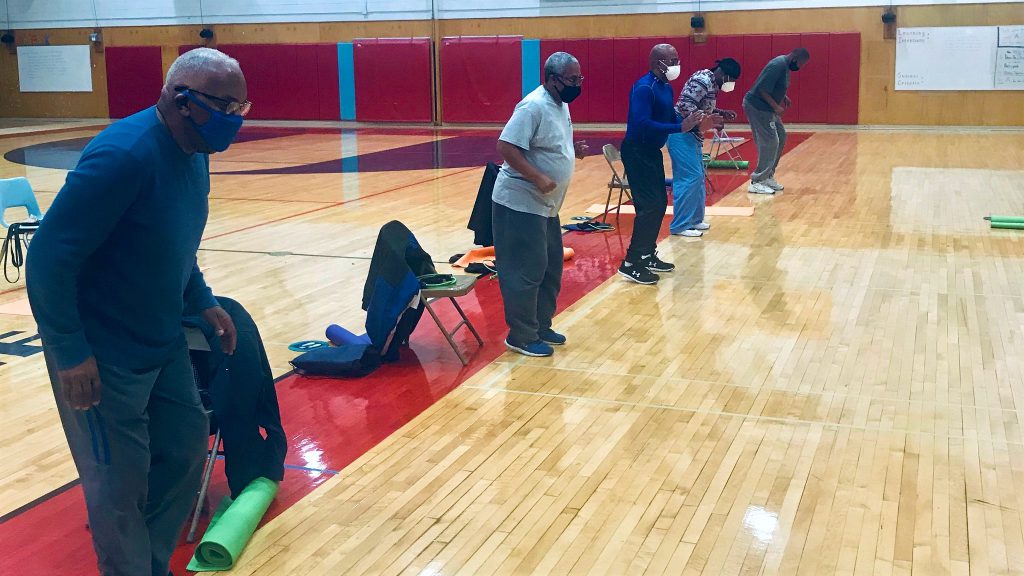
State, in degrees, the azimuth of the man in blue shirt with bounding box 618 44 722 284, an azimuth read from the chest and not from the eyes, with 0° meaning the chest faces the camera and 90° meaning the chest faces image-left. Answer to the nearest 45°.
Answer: approximately 270°

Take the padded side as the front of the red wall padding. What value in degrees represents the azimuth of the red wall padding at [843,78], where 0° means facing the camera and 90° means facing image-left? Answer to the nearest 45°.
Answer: approximately 0°

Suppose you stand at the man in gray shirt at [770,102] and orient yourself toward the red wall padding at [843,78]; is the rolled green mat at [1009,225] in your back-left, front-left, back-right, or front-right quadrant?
back-right

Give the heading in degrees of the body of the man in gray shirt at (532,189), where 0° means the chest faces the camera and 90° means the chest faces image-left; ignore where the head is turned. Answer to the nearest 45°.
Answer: approximately 315°

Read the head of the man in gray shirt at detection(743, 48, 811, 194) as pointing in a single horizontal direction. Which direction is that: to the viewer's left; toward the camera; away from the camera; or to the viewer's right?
to the viewer's right

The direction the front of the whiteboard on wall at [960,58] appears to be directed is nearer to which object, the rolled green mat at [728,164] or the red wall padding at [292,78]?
the rolled green mat

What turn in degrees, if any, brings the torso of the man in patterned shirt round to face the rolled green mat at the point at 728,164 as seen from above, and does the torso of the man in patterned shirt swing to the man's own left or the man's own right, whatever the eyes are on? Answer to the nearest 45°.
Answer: approximately 90° to the man's own left

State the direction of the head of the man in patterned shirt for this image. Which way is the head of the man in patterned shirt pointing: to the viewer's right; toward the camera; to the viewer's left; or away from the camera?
to the viewer's right

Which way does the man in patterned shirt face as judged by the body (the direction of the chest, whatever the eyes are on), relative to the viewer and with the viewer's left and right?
facing to the right of the viewer

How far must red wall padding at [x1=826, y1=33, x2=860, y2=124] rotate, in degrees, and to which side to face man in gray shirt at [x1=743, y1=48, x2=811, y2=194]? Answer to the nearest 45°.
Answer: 0° — it already faces them
